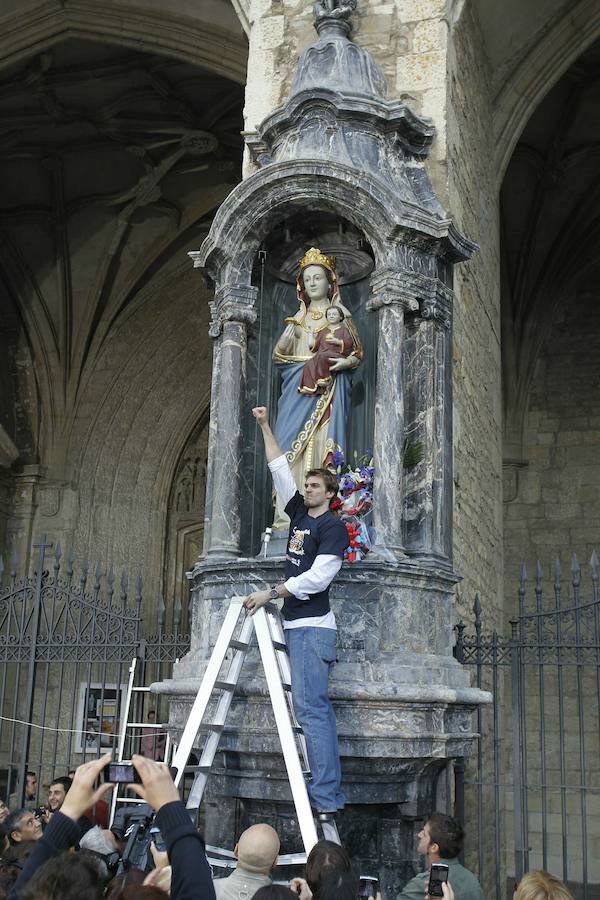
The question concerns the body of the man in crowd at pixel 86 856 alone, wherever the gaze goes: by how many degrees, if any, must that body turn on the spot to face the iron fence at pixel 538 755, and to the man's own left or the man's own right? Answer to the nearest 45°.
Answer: approximately 45° to the man's own right

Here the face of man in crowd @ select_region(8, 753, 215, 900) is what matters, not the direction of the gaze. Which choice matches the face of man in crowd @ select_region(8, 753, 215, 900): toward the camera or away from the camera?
away from the camera

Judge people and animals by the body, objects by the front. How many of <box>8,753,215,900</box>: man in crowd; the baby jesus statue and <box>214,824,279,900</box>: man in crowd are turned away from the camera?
2

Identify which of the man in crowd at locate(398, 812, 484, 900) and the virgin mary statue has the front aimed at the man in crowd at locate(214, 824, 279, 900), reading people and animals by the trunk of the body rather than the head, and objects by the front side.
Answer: the virgin mary statue

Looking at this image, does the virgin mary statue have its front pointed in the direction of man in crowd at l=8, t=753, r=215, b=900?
yes

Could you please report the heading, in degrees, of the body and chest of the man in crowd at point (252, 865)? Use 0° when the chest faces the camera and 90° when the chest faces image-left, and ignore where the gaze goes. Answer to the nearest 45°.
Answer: approximately 180°

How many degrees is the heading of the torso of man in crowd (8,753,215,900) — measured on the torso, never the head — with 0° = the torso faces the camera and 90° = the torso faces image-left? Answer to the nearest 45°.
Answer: approximately 180°

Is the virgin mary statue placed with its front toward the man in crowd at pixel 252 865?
yes

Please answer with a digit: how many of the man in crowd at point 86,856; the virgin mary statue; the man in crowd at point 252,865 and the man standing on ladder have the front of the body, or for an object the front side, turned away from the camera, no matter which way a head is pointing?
2
